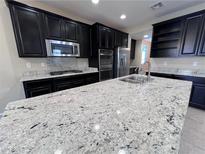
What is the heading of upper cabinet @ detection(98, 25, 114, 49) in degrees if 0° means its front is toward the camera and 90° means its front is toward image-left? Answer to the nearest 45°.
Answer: approximately 315°

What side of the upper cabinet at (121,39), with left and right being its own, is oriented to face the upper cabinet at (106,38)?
right

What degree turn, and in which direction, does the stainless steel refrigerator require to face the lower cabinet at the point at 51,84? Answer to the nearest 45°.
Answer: approximately 90° to its right

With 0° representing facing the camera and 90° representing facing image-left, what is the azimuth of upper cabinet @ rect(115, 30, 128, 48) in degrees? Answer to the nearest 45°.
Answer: approximately 315°

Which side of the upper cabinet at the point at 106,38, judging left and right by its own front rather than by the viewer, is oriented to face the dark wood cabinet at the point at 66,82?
right

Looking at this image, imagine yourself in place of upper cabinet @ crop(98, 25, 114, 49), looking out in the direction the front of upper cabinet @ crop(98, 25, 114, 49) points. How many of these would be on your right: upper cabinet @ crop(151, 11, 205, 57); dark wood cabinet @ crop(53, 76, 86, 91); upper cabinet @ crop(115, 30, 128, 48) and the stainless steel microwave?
2
